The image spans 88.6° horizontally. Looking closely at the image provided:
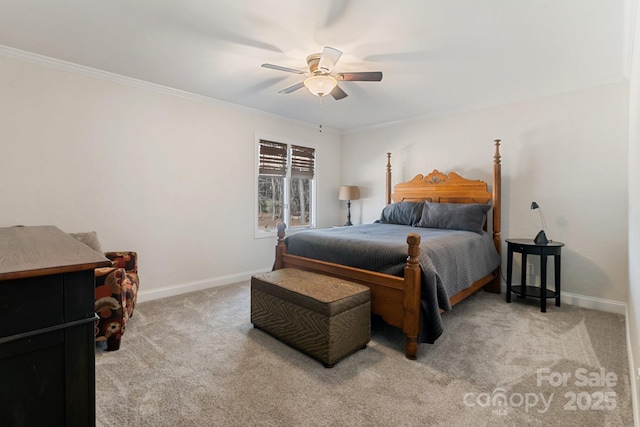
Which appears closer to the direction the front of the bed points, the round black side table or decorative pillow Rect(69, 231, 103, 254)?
the decorative pillow

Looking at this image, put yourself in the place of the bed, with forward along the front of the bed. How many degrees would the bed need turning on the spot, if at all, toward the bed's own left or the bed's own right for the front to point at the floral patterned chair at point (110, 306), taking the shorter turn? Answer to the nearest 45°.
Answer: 0° — it already faces it

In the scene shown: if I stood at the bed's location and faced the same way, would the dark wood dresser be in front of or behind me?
in front

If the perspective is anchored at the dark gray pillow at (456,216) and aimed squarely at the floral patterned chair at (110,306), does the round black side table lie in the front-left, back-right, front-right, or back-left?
back-left

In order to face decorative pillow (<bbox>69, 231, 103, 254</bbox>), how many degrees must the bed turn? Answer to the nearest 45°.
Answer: approximately 45° to its right

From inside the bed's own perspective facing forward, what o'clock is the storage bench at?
The storage bench is roughly at 12 o'clock from the bed.

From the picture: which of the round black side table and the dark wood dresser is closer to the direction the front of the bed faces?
the dark wood dresser

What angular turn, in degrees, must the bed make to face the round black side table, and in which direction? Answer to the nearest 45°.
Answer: approximately 180°

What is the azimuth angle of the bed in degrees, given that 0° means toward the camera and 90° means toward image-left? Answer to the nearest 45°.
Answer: approximately 45°

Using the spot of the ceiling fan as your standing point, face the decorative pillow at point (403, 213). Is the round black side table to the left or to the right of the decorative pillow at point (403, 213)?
right
